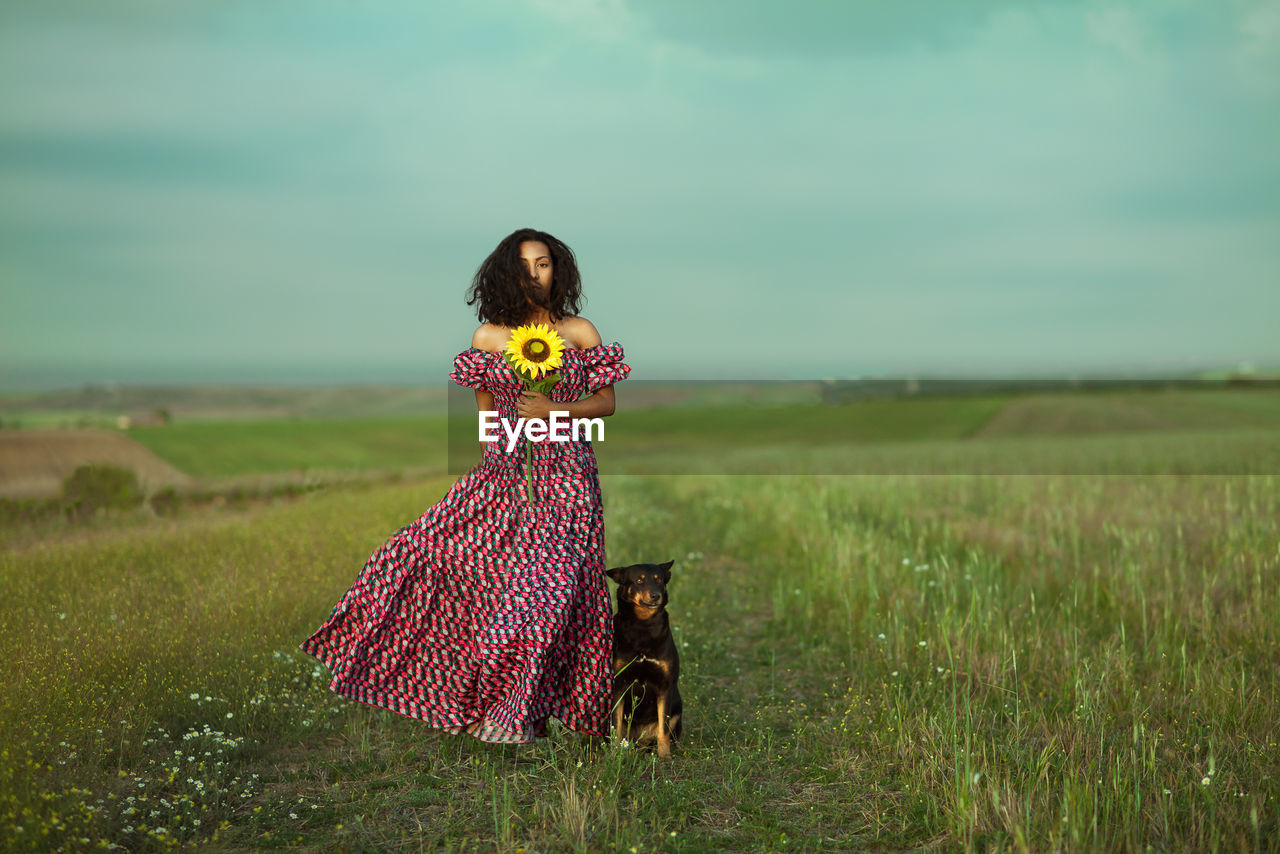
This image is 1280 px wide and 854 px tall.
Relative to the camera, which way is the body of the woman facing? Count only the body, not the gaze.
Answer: toward the camera

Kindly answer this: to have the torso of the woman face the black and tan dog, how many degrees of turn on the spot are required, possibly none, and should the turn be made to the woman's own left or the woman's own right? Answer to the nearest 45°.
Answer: approximately 45° to the woman's own left

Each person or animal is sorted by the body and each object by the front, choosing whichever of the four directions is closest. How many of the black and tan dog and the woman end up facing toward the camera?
2

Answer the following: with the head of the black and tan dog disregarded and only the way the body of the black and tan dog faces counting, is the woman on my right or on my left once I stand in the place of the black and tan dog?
on my right

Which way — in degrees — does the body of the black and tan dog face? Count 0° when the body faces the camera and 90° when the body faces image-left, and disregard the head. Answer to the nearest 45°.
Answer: approximately 0°
